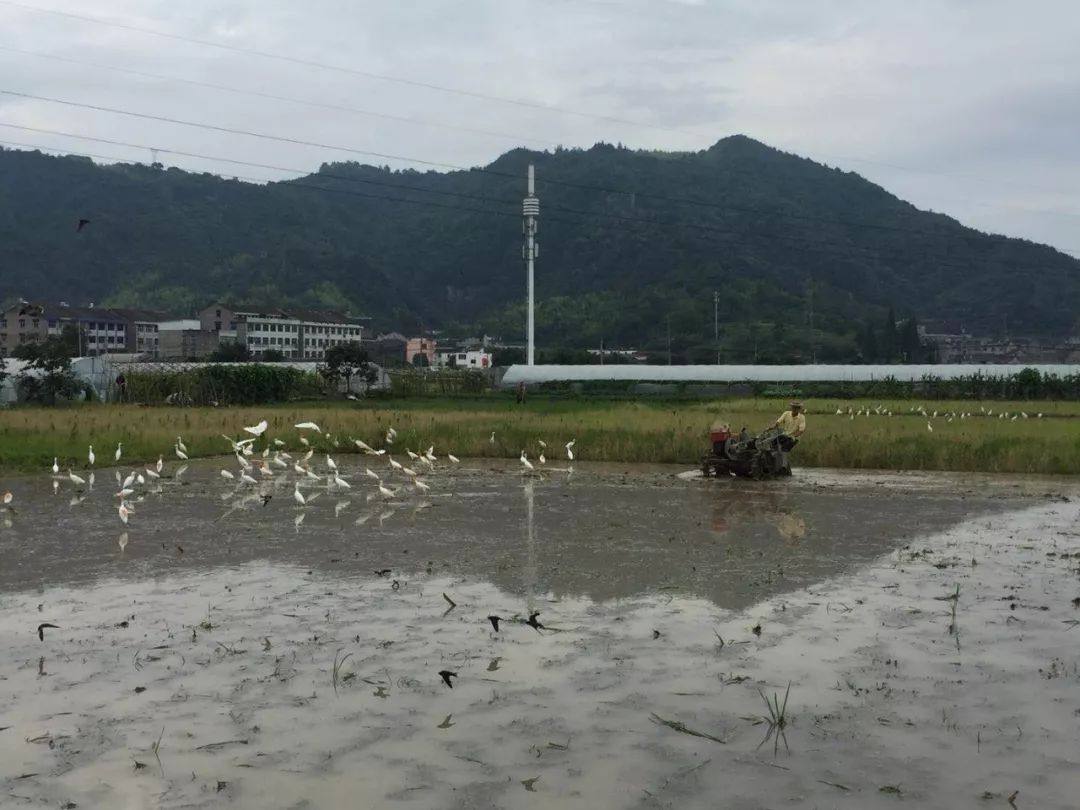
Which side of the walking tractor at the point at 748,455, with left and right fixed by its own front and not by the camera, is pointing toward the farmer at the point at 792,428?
back

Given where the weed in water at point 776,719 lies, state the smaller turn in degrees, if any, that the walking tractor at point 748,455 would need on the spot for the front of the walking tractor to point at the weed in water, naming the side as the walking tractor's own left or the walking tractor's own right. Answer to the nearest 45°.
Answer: approximately 90° to the walking tractor's own left

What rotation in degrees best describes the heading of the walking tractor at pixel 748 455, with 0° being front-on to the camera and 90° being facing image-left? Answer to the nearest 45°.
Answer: approximately 90°
